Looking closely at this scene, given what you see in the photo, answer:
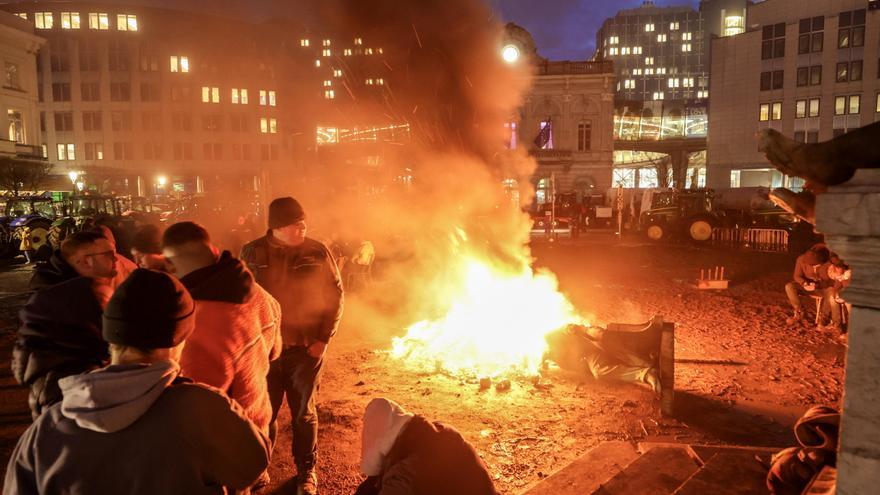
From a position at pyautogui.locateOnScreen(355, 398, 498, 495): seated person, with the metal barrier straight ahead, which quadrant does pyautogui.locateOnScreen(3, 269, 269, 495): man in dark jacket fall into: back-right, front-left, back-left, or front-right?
back-left

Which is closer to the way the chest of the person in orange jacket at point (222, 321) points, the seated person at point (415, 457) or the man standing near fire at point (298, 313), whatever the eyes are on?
the man standing near fire
